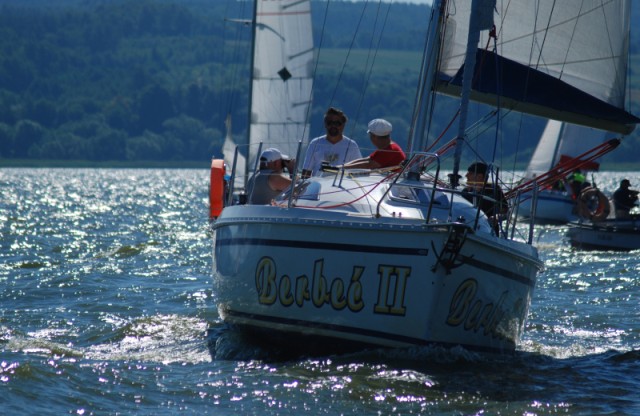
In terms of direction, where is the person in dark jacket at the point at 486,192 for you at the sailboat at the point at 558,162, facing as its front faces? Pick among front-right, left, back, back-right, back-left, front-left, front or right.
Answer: front-left

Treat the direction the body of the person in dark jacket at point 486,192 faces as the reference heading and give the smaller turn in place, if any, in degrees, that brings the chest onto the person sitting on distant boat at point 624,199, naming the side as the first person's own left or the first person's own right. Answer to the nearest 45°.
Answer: approximately 135° to the first person's own right

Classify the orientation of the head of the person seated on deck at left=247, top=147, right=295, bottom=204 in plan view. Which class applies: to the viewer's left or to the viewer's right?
to the viewer's right

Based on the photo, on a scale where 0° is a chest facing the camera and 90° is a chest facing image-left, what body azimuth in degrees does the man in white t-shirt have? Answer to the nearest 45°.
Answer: approximately 0°
